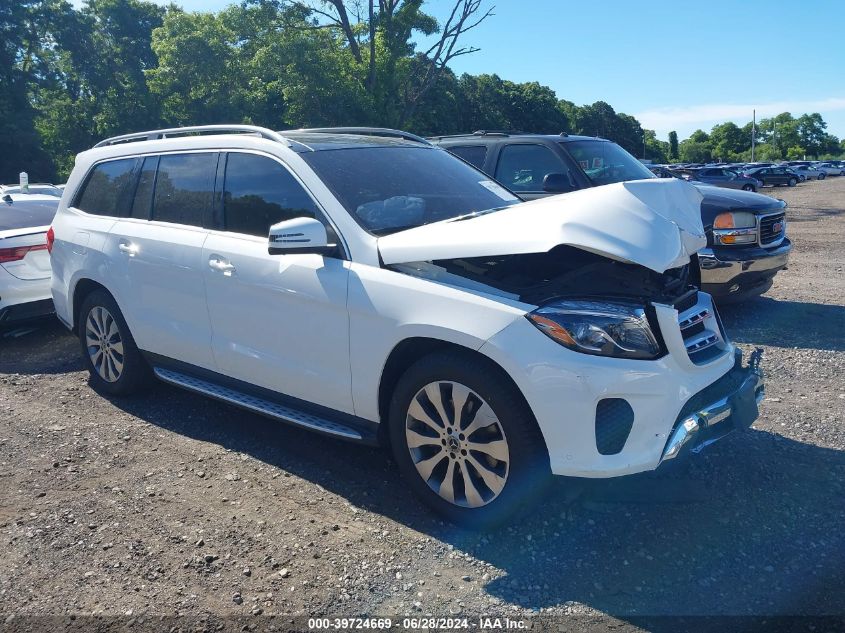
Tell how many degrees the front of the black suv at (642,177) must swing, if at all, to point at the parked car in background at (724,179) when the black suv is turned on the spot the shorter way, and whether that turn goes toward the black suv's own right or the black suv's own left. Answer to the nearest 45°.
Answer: approximately 135° to the black suv's own left

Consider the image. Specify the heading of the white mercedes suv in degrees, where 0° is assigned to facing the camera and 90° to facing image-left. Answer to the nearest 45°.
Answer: approximately 315°

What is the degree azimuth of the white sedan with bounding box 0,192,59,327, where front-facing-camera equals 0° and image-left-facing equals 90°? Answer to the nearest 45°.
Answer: approximately 135°

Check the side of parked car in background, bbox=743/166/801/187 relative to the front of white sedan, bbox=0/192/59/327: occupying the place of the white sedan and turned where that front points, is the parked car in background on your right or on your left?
on your right

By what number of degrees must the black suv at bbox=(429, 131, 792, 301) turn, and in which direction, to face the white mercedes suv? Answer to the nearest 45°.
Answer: approximately 45° to its right

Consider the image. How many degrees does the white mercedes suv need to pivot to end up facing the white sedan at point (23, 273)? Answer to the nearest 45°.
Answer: approximately 180°

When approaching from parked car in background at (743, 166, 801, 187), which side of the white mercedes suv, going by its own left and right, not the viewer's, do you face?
left

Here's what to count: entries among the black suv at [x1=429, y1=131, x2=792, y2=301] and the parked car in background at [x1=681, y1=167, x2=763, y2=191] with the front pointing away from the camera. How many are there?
0

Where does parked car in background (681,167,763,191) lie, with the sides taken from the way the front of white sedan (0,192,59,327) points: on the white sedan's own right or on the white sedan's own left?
on the white sedan's own right
